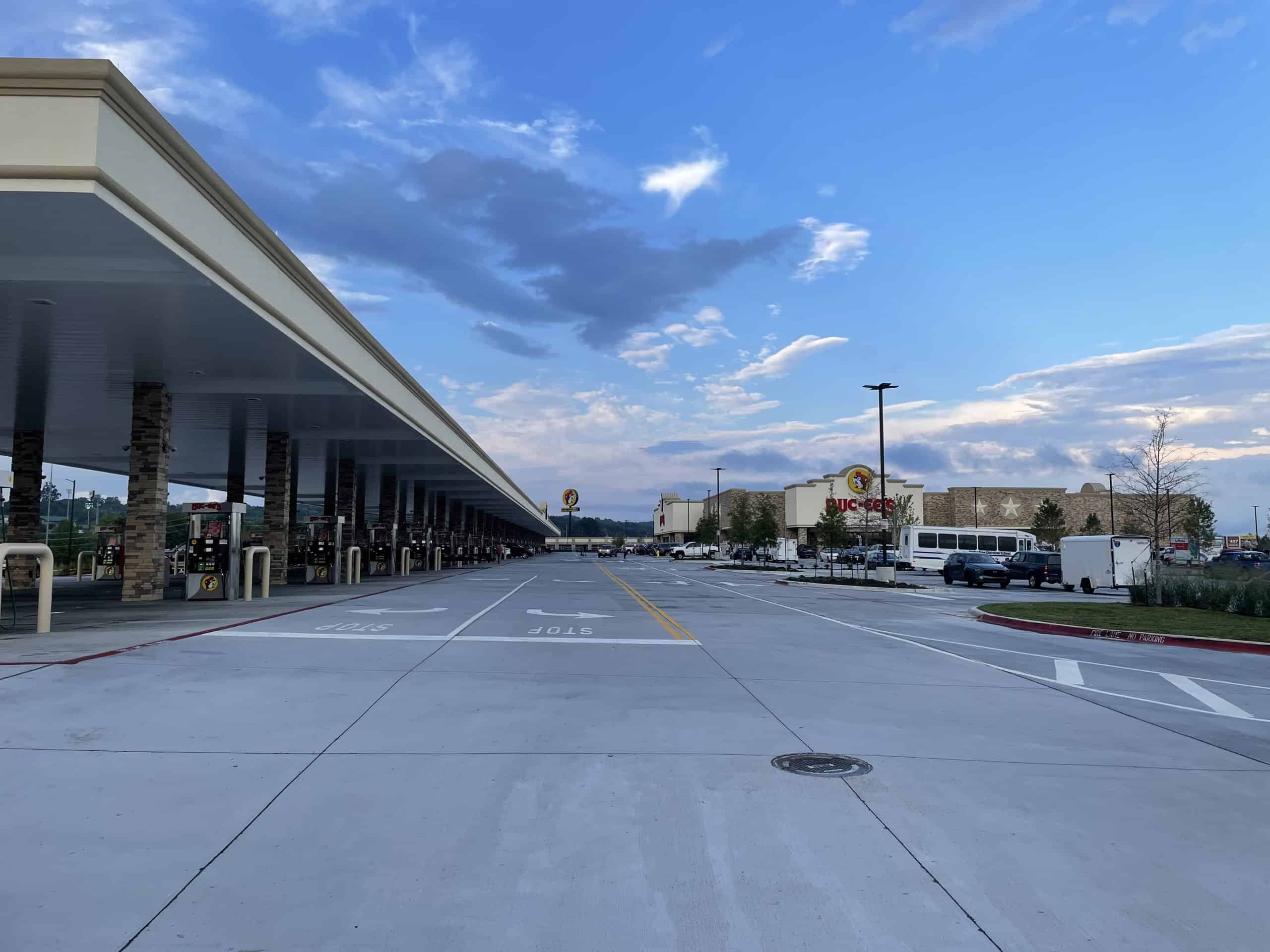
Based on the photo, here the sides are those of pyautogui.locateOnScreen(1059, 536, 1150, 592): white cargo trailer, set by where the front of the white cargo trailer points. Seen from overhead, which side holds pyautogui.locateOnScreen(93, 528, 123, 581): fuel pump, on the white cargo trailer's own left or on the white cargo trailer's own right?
on the white cargo trailer's own left

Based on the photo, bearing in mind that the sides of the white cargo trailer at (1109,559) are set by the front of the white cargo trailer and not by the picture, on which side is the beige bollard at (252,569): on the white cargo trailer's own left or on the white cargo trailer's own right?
on the white cargo trailer's own left

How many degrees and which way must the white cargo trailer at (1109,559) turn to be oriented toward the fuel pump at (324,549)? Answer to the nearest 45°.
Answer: approximately 90° to its left

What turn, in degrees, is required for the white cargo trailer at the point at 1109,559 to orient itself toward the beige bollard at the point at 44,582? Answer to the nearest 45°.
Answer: approximately 90° to its left

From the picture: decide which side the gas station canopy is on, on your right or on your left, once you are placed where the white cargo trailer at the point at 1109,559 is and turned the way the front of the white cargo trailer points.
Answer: on your left

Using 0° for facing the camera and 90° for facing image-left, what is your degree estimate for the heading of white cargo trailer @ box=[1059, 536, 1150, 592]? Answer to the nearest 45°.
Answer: approximately 135°

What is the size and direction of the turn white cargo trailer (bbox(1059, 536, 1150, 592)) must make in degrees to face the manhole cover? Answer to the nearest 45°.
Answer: approximately 135° to its left

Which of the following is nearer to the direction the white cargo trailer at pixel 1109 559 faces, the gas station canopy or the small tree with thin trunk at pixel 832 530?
the small tree with thin trunk
